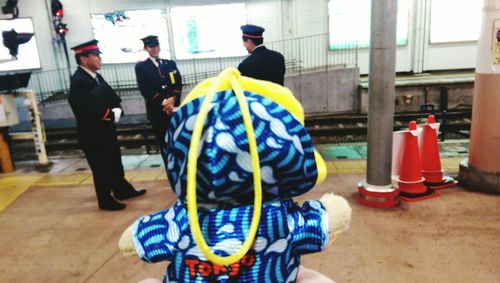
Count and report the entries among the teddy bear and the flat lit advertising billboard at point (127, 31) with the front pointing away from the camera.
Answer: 1

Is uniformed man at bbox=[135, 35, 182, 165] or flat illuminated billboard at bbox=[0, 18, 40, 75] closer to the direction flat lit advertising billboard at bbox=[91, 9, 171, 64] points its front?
the uniformed man

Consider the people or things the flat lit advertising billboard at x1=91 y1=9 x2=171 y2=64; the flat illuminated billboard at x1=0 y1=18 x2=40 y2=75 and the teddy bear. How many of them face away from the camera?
1

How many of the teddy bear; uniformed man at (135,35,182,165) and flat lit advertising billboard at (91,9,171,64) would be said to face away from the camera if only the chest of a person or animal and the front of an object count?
1

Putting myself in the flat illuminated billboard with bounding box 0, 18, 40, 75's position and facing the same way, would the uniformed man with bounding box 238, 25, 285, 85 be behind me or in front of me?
in front

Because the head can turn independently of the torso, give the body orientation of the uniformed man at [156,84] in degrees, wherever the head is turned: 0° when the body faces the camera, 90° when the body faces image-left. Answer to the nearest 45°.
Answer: approximately 315°

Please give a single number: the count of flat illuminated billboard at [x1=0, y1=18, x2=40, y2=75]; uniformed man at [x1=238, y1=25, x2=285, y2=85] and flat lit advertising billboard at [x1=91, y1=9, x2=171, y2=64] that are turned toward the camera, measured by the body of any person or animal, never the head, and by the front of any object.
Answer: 2

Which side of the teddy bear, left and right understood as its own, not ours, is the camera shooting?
back

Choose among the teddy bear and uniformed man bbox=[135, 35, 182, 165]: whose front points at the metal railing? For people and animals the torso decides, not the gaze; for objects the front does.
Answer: the teddy bear

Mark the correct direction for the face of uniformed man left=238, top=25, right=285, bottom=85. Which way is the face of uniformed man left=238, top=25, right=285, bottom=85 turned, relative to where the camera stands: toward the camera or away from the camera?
away from the camera

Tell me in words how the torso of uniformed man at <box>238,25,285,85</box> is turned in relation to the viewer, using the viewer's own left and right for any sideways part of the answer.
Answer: facing away from the viewer and to the left of the viewer

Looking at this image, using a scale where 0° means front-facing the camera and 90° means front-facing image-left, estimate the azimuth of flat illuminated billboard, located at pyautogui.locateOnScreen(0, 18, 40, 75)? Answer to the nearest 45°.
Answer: approximately 0°
